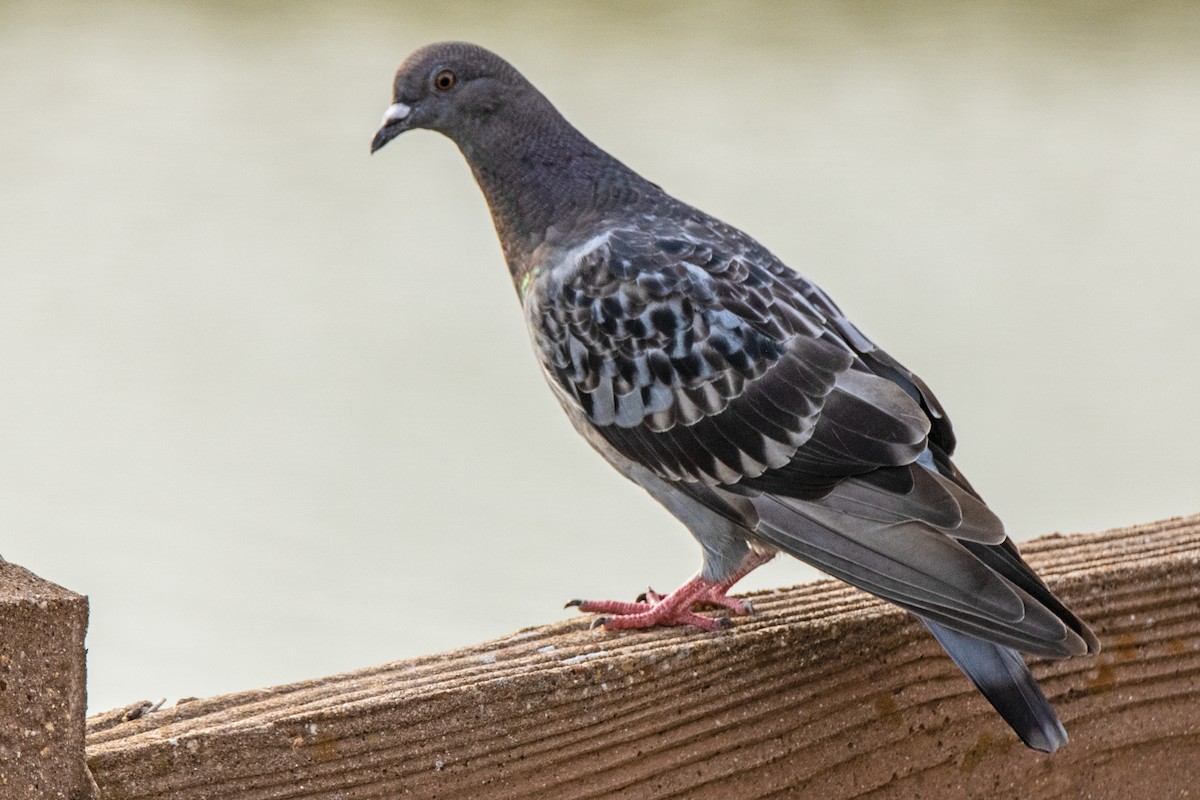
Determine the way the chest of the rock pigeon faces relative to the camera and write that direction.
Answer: to the viewer's left
